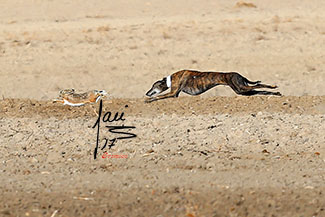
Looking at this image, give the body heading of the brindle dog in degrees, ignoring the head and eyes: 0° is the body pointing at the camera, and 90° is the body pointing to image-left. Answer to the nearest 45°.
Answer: approximately 90°
